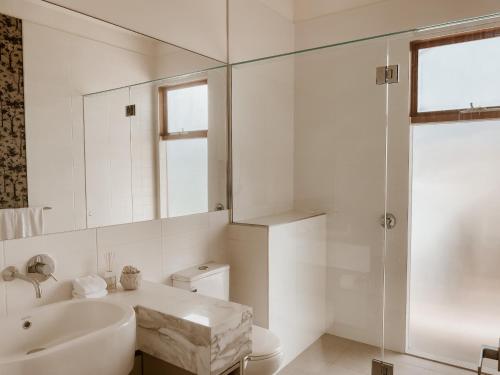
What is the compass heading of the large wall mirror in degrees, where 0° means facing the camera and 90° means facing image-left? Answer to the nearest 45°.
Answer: approximately 315°

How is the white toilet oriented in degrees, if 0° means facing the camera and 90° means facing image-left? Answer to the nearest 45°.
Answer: approximately 315°

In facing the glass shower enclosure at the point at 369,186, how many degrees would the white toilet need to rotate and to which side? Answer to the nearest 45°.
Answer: approximately 45° to its left

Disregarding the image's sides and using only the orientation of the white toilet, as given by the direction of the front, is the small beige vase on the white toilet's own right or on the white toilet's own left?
on the white toilet's own right

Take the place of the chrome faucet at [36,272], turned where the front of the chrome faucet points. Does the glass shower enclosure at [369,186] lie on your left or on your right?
on your left
